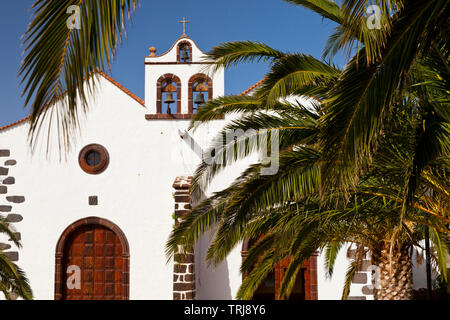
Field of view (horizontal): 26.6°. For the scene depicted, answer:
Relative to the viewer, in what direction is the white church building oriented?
toward the camera

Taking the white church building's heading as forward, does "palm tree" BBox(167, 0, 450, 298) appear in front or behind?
in front
